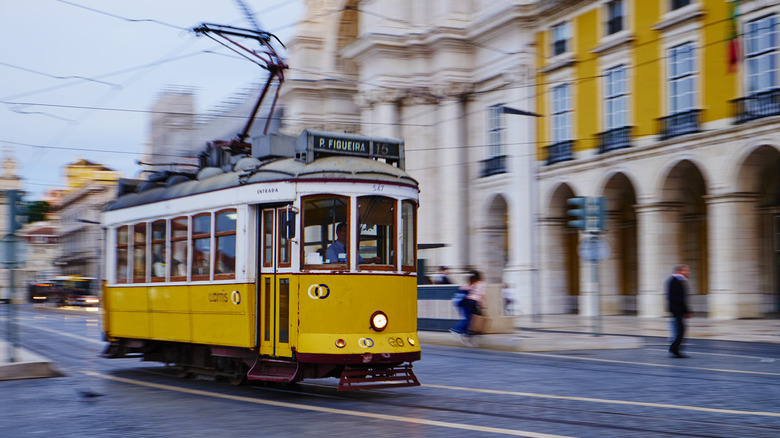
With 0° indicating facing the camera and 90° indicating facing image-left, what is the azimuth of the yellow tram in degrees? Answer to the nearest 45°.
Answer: approximately 315°

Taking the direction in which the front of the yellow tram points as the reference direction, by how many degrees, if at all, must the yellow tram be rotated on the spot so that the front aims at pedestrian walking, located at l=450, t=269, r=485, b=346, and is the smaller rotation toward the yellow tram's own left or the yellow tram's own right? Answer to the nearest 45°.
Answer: approximately 90° to the yellow tram's own left

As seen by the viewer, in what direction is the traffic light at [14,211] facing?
to the viewer's right

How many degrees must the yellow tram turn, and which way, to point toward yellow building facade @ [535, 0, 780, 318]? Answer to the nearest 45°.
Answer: approximately 90° to its left

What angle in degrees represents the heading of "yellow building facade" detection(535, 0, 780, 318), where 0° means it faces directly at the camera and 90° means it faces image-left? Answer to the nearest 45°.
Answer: approximately 45°

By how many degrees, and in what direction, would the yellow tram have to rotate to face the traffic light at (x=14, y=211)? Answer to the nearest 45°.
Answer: approximately 180°

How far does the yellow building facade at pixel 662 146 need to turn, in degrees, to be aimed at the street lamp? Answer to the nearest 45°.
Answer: approximately 90° to its right
